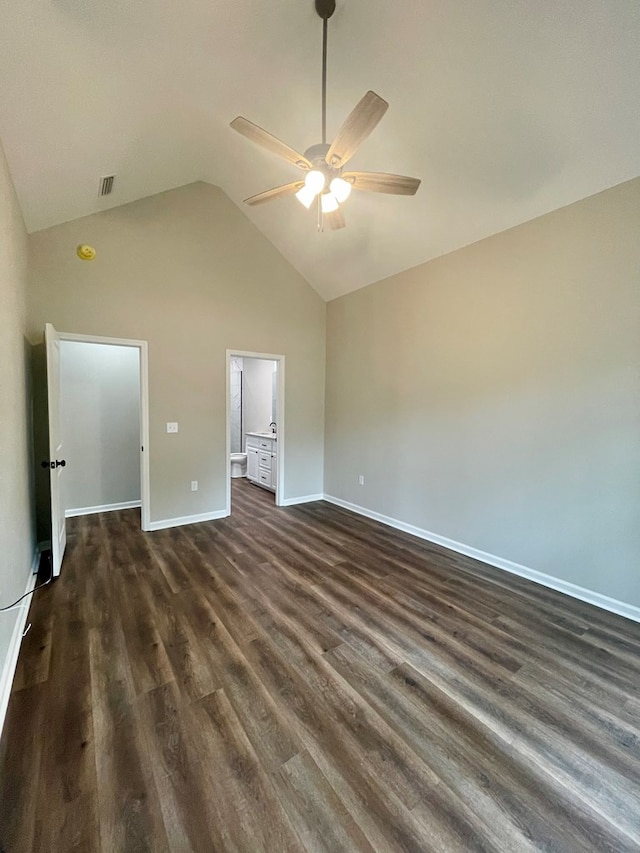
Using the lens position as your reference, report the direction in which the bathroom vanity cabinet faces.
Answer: facing the viewer and to the left of the viewer

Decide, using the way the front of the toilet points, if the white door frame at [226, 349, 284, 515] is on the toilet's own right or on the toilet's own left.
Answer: on the toilet's own left

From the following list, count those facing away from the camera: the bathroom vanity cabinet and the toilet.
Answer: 0

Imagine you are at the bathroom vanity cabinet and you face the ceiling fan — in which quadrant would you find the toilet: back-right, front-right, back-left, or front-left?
back-right

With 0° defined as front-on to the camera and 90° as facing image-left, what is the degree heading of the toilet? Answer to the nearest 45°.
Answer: approximately 45°

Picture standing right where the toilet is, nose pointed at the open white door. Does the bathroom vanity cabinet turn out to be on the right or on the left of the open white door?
left

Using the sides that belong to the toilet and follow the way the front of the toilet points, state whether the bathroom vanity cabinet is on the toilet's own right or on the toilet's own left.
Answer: on the toilet's own left

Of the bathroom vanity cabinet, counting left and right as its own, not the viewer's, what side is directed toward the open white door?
front

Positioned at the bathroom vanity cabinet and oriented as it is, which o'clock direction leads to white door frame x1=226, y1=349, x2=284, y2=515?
The white door frame is roughly at 10 o'clock from the bathroom vanity cabinet.

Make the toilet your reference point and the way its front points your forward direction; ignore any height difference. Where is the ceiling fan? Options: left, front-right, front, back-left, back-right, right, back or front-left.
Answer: front-left
